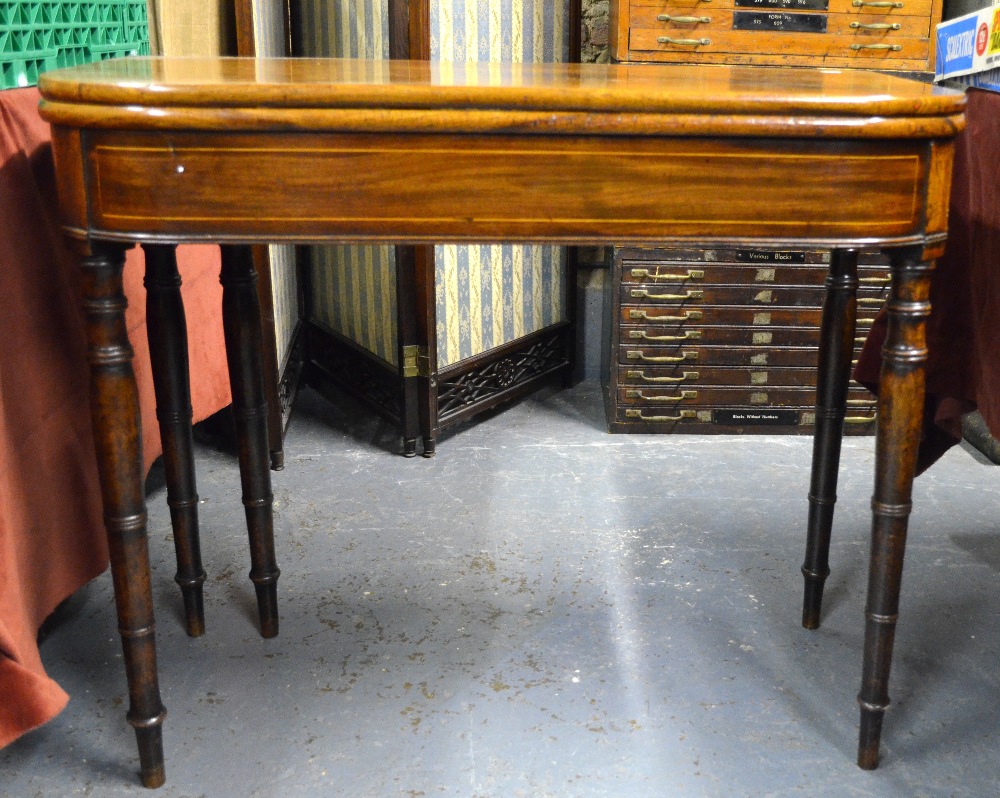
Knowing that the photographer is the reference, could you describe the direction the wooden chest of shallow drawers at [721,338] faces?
facing the viewer

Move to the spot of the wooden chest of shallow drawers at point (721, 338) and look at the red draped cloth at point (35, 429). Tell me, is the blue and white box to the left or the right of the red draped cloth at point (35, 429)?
left

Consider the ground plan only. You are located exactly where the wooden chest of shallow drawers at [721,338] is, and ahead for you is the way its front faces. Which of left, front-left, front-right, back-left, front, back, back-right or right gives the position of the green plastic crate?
front-right

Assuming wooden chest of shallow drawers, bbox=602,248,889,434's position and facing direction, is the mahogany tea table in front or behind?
in front

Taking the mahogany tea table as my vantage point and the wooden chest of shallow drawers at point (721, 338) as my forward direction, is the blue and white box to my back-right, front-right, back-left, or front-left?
front-right

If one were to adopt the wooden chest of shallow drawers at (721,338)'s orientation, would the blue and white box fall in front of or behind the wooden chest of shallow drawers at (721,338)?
in front
